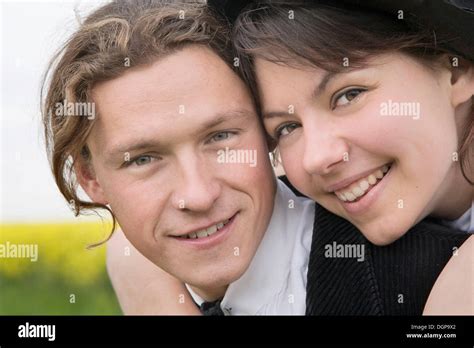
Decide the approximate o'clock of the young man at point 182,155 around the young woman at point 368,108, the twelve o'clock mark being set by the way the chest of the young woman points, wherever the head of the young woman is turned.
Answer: The young man is roughly at 2 o'clock from the young woman.

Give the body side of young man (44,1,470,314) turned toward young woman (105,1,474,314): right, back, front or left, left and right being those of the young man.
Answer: left

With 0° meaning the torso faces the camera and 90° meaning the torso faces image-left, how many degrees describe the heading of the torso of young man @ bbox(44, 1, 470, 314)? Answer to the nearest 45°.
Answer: approximately 0°
